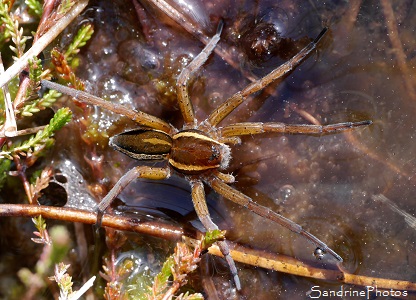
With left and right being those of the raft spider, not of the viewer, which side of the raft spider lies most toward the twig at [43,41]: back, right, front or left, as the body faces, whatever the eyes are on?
back

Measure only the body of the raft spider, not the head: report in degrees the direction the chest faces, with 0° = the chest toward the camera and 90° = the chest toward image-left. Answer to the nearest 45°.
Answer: approximately 270°

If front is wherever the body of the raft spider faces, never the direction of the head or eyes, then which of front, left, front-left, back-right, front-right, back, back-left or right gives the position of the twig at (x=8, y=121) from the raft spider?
back
